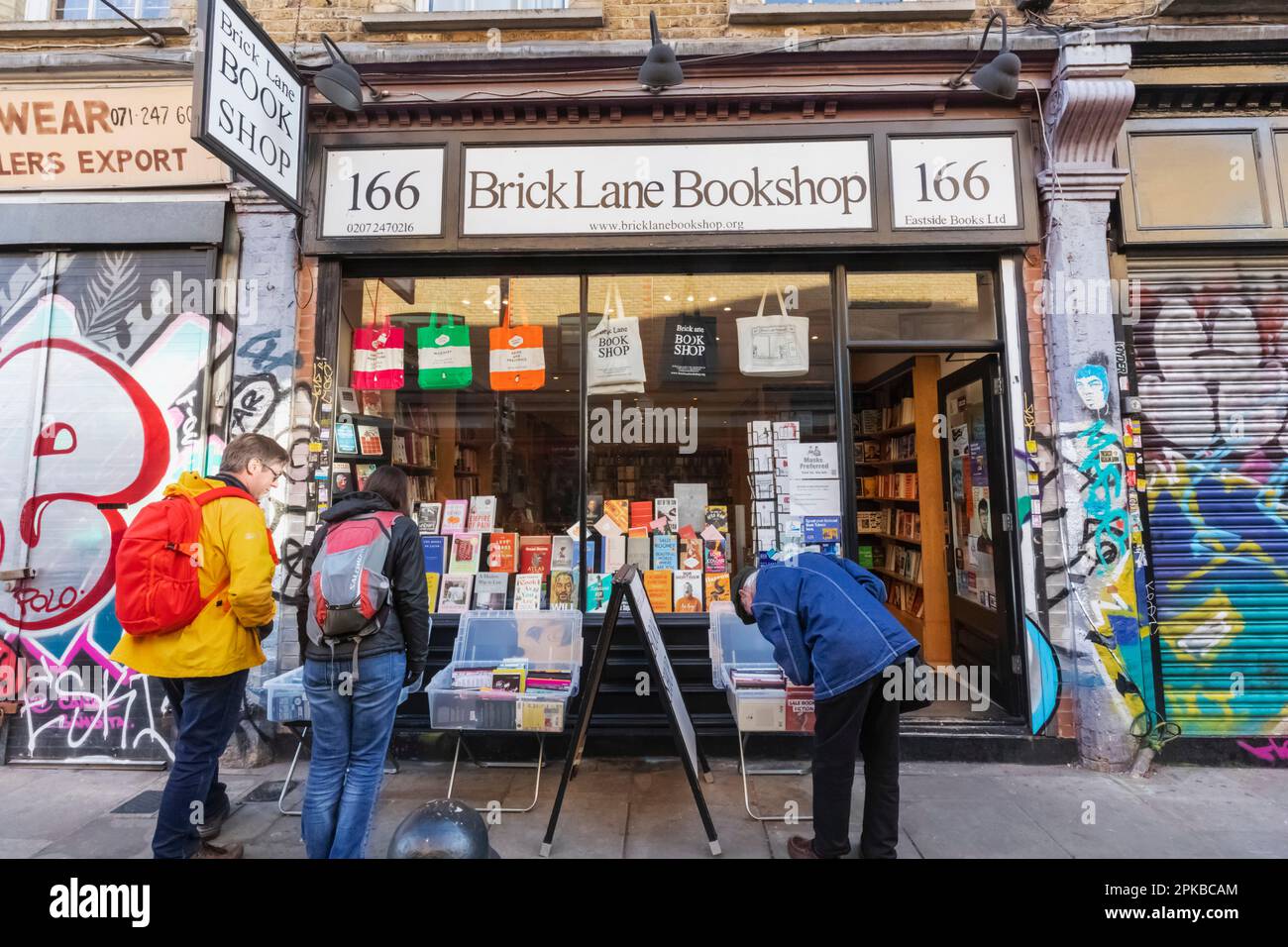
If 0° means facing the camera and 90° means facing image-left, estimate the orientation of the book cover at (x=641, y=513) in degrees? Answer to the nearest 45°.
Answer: approximately 0°

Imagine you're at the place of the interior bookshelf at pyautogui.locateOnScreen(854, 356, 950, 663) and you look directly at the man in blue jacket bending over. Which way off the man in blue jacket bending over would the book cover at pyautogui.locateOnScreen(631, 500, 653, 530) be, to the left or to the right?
right

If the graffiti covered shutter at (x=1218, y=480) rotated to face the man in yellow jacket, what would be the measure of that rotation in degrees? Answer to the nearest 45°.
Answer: approximately 45° to its right

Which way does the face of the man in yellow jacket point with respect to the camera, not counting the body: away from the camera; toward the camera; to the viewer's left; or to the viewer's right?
to the viewer's right

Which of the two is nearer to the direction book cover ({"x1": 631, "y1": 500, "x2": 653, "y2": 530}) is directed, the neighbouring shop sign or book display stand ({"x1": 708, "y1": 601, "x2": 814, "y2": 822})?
the book display stand

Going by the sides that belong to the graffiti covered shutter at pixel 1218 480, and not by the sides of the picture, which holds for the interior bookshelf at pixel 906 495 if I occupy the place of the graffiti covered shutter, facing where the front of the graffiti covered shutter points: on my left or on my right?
on my right
